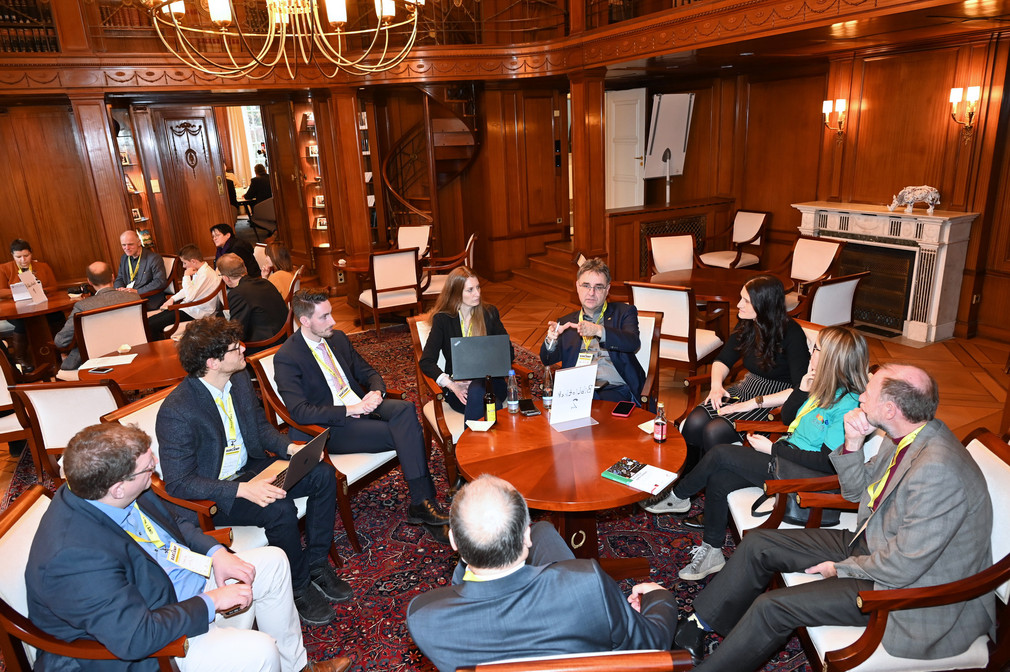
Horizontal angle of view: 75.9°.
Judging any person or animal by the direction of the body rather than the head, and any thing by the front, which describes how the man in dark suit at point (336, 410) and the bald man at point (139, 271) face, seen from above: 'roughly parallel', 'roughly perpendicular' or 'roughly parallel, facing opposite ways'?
roughly perpendicular

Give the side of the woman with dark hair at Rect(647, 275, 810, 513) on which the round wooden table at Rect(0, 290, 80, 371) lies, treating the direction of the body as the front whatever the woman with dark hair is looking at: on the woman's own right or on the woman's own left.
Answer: on the woman's own right

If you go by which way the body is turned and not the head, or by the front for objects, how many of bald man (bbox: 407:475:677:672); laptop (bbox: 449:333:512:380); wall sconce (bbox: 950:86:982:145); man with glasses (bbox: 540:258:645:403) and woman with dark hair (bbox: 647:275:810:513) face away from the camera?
2

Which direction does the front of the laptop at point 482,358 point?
away from the camera

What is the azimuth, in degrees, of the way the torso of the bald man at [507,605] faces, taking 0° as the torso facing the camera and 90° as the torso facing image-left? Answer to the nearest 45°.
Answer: approximately 180°

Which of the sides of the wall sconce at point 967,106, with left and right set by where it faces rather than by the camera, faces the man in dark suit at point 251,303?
front

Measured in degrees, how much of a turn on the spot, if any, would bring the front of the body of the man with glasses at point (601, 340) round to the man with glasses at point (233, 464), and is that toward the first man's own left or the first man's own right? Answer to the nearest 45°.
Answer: approximately 45° to the first man's own right

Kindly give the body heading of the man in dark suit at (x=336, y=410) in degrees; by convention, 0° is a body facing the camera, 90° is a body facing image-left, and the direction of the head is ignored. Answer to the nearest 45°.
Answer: approximately 315°

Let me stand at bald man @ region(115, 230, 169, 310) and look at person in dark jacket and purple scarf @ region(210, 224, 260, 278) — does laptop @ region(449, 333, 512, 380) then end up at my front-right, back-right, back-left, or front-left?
front-right

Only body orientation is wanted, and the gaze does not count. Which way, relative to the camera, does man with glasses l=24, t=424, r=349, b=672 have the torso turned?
to the viewer's right

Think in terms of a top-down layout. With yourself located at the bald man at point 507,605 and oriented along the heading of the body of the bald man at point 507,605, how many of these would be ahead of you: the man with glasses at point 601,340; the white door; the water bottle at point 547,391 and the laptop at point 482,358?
4

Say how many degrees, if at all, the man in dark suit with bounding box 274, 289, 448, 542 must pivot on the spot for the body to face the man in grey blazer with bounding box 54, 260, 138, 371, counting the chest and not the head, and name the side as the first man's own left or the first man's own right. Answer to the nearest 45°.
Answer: approximately 180°

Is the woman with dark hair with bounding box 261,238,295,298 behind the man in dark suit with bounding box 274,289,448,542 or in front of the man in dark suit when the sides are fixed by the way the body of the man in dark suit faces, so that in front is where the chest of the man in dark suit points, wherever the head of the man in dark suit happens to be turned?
behind

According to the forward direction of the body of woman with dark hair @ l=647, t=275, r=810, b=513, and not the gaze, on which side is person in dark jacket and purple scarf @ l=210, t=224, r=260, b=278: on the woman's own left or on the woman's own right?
on the woman's own right

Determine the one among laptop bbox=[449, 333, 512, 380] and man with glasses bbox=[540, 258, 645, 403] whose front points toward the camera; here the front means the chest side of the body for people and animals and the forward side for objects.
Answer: the man with glasses

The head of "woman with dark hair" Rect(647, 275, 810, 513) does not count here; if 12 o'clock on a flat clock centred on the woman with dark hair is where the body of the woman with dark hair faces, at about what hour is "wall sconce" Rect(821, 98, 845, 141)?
The wall sconce is roughly at 5 o'clock from the woman with dark hair.

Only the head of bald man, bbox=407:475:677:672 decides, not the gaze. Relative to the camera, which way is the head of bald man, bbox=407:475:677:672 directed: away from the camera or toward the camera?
away from the camera

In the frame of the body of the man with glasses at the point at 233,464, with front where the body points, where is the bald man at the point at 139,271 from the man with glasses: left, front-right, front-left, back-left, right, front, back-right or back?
back-left

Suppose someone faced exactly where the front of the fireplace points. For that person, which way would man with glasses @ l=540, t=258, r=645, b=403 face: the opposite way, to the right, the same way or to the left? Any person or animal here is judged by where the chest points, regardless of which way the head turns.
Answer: to the left

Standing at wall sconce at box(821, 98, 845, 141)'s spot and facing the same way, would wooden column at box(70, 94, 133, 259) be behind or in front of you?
in front

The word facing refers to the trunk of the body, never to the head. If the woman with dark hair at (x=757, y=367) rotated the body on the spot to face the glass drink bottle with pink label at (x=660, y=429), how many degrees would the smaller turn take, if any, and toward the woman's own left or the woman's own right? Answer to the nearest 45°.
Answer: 0° — they already face it

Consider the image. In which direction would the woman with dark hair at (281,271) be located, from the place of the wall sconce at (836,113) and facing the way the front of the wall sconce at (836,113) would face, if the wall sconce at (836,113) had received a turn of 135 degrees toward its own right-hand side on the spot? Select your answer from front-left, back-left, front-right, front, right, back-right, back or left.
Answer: back-left

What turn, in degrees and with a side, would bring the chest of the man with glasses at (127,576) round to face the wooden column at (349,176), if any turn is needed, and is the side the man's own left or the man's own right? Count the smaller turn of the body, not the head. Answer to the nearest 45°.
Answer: approximately 45° to the man's own left

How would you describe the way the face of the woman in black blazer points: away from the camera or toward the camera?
toward the camera
